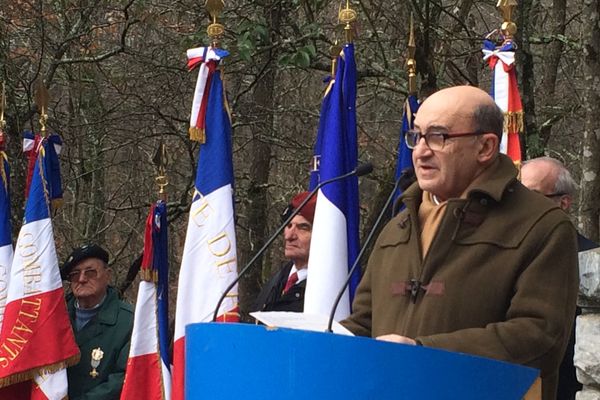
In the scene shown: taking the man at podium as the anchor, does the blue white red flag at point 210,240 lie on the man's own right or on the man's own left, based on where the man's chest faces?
on the man's own right

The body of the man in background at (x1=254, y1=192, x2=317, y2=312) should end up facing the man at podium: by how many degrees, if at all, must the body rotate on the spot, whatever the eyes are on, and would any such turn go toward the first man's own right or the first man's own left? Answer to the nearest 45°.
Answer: approximately 45° to the first man's own left

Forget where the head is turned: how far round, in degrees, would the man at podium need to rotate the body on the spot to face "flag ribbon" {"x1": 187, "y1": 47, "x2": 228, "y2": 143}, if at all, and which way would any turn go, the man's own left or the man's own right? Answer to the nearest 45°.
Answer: approximately 90° to the man's own right

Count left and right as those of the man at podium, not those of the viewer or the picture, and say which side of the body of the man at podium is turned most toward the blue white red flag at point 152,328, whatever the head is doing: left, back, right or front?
right

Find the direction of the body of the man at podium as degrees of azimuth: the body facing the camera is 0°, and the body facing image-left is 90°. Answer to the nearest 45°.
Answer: approximately 45°

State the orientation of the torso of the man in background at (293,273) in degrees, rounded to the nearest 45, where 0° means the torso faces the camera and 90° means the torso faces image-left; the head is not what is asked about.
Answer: approximately 45°

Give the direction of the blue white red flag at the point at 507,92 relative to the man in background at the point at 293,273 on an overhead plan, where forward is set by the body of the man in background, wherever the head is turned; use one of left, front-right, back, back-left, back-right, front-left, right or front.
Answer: back-left
